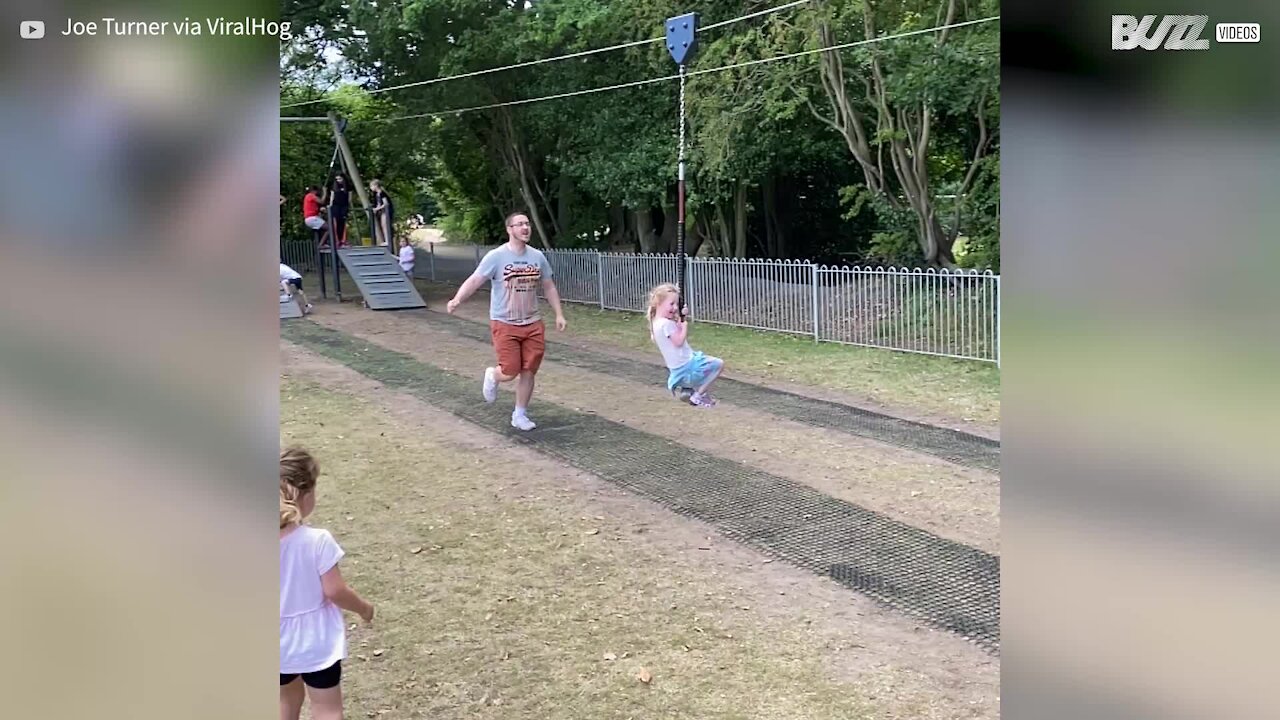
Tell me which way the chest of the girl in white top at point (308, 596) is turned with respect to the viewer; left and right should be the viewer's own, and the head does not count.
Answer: facing away from the viewer and to the right of the viewer

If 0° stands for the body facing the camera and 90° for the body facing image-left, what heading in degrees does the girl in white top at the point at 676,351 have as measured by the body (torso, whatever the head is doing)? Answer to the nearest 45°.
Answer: approximately 270°

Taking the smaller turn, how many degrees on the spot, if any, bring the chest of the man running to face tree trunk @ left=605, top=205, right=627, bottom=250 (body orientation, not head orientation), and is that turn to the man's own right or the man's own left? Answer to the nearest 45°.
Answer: approximately 135° to the man's own left

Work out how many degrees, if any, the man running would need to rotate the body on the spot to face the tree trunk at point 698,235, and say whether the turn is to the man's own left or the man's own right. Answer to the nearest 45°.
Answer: approximately 135° to the man's own left

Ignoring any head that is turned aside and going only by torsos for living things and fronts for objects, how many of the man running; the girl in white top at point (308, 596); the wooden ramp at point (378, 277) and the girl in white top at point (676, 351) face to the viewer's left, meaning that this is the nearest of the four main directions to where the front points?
0

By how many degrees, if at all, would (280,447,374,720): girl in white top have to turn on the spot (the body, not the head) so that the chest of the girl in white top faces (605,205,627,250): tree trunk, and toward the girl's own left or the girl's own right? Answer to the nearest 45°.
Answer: approximately 45° to the girl's own left

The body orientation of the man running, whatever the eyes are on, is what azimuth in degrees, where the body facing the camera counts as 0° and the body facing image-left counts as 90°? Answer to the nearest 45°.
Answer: approximately 315°

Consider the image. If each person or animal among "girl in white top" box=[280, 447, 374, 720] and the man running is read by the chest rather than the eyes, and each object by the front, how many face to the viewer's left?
0

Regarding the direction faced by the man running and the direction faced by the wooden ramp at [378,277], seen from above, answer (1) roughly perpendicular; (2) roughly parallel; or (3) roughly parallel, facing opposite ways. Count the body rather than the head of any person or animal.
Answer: roughly parallel
